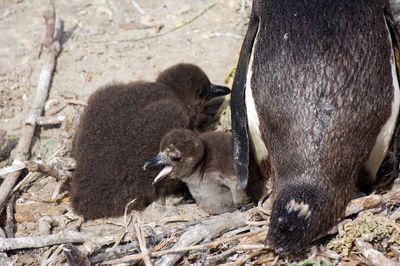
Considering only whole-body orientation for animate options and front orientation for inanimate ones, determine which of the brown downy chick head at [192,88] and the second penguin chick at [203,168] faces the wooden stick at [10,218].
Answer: the second penguin chick

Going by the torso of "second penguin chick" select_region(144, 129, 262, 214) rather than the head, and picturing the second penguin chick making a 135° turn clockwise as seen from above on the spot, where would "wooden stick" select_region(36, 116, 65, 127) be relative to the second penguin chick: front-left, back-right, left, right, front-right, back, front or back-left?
left

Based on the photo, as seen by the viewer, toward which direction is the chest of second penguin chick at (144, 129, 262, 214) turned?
to the viewer's left

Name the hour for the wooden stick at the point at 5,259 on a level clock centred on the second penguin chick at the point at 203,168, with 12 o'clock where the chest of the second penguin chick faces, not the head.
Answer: The wooden stick is roughly at 11 o'clock from the second penguin chick.

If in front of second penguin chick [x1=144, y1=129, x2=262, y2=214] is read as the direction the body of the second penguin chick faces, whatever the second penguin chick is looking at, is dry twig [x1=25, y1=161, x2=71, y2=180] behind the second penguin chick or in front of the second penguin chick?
in front

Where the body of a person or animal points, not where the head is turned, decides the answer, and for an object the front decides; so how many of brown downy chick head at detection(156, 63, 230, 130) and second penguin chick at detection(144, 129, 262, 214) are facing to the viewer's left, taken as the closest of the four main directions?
1

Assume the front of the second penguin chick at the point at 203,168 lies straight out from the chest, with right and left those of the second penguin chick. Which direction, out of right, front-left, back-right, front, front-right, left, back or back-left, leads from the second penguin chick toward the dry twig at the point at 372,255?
back-left

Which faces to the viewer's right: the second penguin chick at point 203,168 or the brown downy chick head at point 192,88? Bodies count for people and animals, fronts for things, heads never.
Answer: the brown downy chick head

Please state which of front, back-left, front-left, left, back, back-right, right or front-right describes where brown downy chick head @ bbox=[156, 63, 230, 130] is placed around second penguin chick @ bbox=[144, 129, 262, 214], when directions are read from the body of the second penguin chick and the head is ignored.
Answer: right

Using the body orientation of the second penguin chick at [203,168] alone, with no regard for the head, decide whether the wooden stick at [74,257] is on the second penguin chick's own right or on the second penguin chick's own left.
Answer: on the second penguin chick's own left
